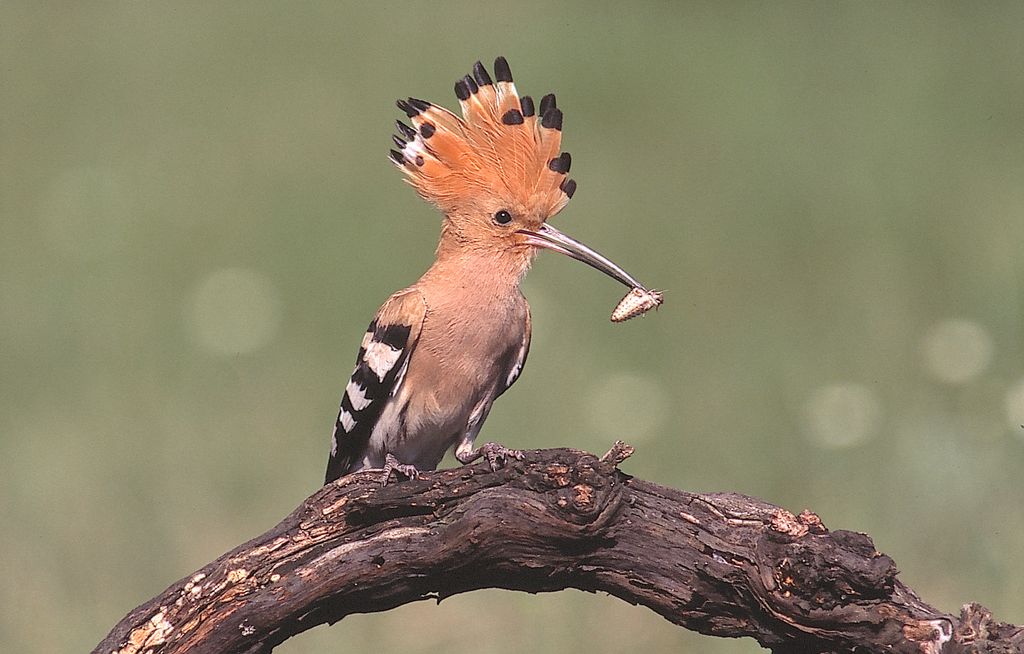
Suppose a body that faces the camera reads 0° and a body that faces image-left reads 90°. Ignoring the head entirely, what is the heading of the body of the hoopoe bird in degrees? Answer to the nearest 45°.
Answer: approximately 315°
